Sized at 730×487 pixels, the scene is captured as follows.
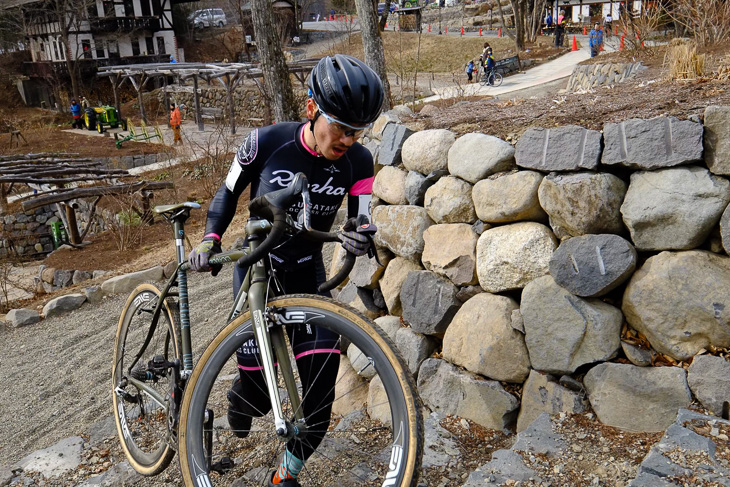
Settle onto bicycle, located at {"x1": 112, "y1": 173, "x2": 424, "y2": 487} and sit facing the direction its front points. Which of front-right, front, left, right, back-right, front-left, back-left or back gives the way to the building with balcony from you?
back-left

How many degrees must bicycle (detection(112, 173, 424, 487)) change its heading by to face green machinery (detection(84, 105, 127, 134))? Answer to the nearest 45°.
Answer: approximately 135° to its left

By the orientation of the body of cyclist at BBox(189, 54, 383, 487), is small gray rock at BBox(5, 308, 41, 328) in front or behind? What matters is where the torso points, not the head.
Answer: behind

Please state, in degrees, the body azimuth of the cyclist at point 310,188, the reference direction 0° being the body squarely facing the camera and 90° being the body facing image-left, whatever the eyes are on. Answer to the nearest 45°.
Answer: approximately 315°

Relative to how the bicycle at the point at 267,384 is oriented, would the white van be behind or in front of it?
behind

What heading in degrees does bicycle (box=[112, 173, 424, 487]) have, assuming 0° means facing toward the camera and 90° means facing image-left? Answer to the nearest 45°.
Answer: approximately 315°

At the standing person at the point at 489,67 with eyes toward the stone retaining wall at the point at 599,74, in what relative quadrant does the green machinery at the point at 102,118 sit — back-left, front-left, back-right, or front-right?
back-right
